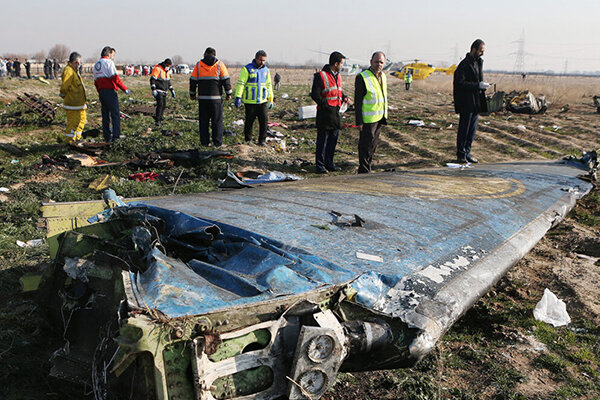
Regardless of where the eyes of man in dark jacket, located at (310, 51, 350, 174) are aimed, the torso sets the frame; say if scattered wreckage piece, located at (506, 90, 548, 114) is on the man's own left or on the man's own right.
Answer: on the man's own left

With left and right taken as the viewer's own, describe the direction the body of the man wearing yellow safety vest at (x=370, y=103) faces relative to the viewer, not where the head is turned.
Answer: facing the viewer and to the right of the viewer

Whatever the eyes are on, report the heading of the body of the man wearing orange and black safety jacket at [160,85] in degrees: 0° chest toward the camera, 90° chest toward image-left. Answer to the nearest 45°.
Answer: approximately 315°

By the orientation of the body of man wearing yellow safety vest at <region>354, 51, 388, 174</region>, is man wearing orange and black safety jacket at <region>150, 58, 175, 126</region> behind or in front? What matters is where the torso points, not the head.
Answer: behind
